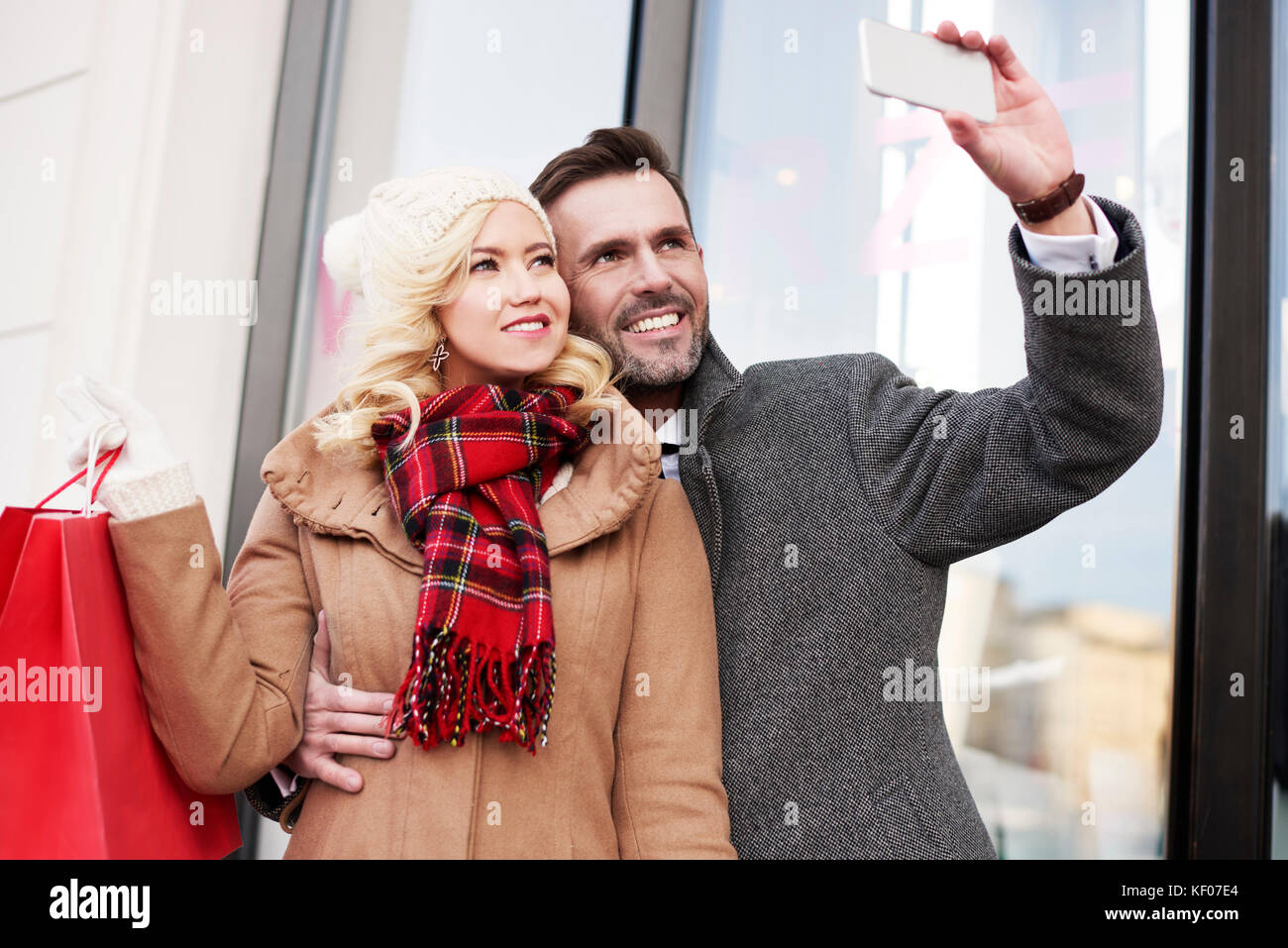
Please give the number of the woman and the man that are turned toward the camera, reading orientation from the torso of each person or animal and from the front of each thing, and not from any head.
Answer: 2

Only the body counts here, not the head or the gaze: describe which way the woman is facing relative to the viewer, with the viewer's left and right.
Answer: facing the viewer

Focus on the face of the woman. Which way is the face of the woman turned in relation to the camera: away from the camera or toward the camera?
toward the camera

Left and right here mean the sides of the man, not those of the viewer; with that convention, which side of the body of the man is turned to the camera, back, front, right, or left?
front

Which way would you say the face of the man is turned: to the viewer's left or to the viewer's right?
to the viewer's right

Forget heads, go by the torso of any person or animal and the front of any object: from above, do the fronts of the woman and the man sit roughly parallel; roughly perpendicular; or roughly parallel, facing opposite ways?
roughly parallel
